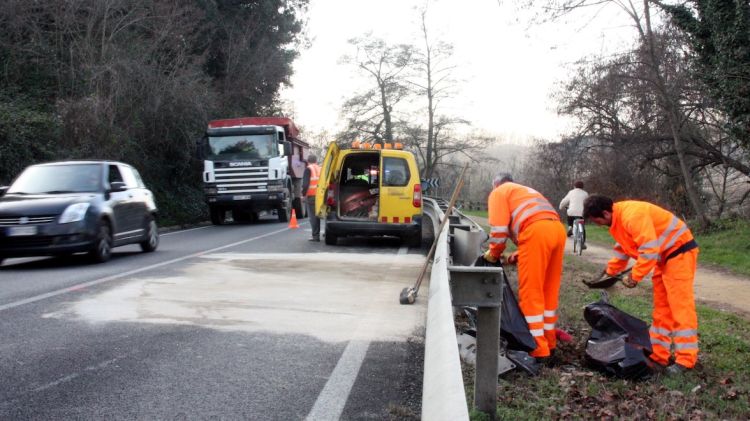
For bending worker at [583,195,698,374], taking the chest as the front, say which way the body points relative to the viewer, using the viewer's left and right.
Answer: facing to the left of the viewer

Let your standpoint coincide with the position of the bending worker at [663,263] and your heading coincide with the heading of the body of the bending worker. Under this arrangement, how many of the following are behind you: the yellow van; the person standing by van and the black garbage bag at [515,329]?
0

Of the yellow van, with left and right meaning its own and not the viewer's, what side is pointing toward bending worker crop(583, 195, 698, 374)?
back

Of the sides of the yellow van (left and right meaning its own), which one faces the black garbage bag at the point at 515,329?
back

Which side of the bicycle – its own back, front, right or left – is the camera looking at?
back

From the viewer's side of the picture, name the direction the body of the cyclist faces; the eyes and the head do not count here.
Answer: away from the camera

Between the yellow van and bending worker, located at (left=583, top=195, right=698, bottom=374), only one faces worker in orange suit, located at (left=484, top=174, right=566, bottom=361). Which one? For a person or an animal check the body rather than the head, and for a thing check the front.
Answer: the bending worker

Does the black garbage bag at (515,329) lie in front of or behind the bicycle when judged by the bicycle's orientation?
behind

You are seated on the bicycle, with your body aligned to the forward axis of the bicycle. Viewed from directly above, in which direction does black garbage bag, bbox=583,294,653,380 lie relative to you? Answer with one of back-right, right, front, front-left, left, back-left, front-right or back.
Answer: back

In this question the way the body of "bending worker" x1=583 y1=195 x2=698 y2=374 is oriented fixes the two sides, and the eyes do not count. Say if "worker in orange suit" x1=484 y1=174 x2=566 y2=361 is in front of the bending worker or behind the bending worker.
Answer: in front

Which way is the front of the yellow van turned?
away from the camera

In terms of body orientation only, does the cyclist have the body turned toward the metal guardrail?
no

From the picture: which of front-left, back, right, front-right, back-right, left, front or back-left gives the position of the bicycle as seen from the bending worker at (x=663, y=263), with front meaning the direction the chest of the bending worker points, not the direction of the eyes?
right

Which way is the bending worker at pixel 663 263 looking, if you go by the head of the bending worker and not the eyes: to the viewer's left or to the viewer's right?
to the viewer's left
